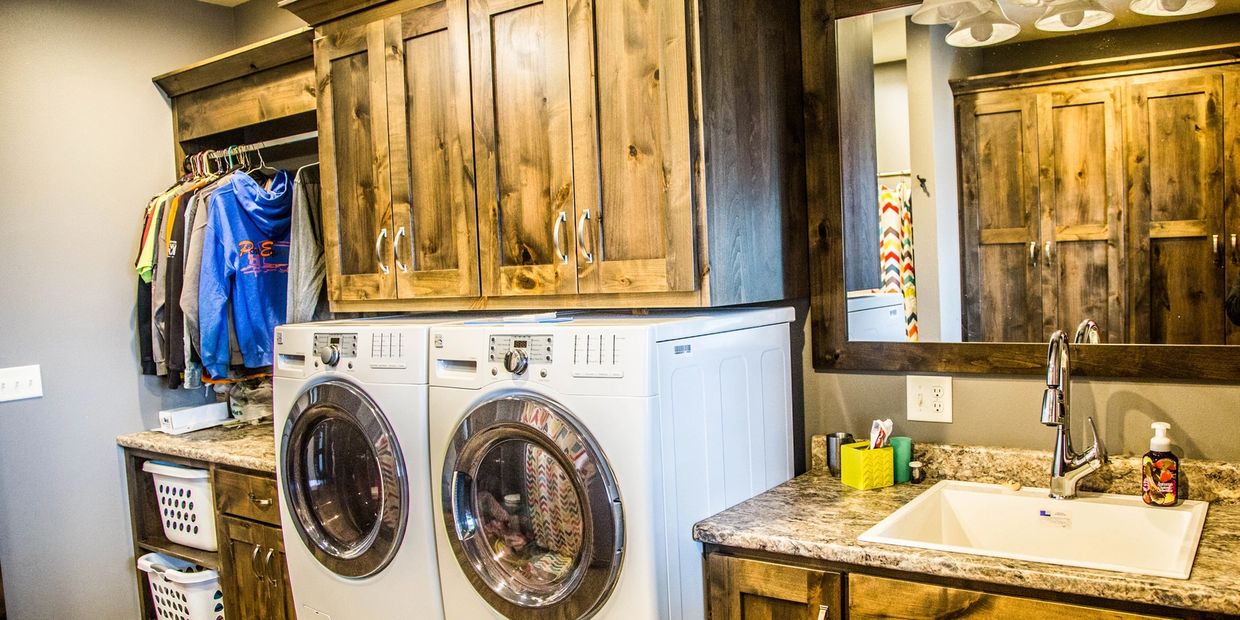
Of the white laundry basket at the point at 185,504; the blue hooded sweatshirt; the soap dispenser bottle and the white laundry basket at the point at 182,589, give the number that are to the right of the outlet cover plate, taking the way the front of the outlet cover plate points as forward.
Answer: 3

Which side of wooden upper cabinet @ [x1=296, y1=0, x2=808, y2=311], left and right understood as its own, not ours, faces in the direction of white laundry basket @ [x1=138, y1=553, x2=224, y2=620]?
right

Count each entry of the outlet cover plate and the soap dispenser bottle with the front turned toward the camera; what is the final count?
2

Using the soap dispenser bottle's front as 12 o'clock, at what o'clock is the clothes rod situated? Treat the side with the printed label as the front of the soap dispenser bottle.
The clothes rod is roughly at 3 o'clock from the soap dispenser bottle.

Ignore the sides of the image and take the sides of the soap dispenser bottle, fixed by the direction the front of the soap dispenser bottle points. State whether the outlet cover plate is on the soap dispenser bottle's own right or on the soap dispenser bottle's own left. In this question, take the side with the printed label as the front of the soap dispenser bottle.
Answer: on the soap dispenser bottle's own right

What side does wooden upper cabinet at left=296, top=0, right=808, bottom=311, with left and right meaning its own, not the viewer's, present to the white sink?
left

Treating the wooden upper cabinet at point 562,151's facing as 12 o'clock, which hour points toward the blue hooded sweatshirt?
The blue hooded sweatshirt is roughly at 3 o'clock from the wooden upper cabinet.

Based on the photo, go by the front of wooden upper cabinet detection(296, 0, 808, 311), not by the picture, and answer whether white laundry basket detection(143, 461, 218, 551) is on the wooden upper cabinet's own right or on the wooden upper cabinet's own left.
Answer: on the wooden upper cabinet's own right

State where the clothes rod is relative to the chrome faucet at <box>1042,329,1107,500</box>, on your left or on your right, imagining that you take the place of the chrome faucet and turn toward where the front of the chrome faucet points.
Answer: on your right

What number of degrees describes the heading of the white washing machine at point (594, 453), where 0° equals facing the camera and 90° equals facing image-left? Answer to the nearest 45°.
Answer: approximately 45°
